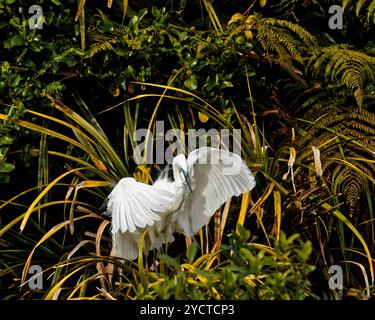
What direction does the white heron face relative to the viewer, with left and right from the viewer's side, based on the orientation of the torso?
facing the viewer and to the right of the viewer
